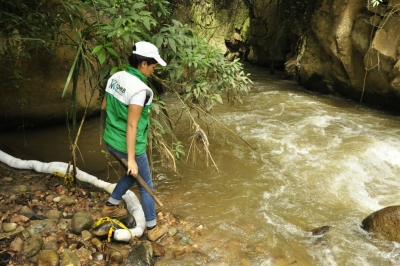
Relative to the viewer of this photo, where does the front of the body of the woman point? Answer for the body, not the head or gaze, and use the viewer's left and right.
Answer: facing away from the viewer and to the right of the viewer

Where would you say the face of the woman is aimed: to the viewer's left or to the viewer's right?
to the viewer's right
